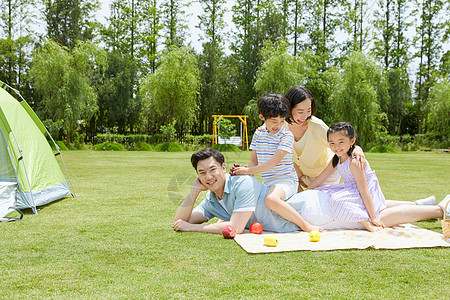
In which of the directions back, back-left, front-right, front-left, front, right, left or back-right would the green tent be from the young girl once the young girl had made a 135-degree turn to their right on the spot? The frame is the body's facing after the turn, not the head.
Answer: left

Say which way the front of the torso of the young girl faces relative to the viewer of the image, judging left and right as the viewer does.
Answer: facing the viewer and to the left of the viewer

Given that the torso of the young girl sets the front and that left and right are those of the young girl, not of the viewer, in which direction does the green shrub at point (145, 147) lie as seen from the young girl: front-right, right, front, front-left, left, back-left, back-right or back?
right

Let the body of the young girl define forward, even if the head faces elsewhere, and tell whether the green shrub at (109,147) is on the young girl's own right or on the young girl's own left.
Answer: on the young girl's own right

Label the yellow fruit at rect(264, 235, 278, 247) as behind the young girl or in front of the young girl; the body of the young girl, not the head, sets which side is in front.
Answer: in front

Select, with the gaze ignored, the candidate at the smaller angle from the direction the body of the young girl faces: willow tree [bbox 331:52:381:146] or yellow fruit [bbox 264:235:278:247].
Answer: the yellow fruit

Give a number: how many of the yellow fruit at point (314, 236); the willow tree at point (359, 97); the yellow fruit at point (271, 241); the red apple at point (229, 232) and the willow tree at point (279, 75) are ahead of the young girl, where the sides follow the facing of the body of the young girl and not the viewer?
3

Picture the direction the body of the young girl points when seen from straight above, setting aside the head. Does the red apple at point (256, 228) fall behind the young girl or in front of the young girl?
in front

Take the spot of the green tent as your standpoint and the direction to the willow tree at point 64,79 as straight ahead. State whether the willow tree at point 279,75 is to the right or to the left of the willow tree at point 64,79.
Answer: right

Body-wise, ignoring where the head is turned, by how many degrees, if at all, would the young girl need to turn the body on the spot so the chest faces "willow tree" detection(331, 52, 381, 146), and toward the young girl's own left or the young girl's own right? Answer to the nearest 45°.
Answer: approximately 135° to the young girl's own right

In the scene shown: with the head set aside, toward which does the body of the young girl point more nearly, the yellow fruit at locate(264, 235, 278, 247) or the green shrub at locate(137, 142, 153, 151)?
the yellow fruit

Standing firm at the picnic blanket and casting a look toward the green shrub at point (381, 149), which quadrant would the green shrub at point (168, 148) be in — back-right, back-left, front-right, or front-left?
front-left

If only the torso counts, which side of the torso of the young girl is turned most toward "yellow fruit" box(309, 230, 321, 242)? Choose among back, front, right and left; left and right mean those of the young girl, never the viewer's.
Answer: front

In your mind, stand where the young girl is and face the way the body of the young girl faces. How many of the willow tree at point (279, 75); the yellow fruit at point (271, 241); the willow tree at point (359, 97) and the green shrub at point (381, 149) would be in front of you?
1
